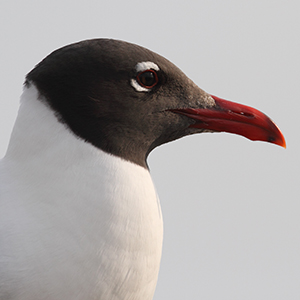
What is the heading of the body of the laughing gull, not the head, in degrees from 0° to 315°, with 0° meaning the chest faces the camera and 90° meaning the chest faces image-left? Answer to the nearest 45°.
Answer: approximately 270°
